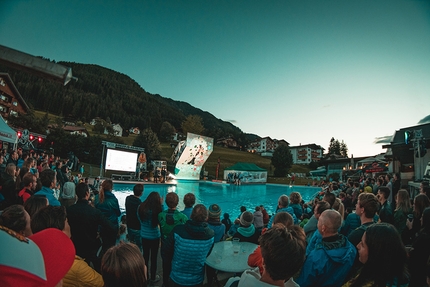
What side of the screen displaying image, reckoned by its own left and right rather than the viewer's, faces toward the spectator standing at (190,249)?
front

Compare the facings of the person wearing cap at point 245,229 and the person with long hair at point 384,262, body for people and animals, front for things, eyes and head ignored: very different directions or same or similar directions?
same or similar directions

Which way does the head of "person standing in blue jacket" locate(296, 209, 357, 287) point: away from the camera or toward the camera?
away from the camera

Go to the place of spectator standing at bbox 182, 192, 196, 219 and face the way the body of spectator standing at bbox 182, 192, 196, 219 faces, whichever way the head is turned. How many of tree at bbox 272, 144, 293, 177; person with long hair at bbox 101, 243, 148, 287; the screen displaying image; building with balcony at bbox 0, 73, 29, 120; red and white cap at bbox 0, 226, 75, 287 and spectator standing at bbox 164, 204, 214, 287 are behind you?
3

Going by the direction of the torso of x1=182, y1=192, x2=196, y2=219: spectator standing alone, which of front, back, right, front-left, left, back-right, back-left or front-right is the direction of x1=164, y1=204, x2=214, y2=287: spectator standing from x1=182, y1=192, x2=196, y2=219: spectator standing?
back

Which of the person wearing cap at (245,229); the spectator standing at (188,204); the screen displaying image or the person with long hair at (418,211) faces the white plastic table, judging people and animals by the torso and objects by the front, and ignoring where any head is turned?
the screen displaying image

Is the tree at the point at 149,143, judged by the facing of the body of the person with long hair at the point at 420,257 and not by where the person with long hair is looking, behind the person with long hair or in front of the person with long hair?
in front

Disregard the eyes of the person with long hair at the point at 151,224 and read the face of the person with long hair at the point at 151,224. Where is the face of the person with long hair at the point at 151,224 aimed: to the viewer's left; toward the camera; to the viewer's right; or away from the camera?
away from the camera

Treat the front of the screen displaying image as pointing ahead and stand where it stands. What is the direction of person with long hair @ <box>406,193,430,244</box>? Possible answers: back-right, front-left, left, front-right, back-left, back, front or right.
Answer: front

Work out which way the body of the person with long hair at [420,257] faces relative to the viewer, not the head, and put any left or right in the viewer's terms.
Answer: facing away from the viewer and to the left of the viewer

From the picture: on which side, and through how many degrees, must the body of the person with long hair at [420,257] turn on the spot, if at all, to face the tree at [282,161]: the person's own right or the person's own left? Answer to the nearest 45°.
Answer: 0° — they already face it

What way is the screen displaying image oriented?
toward the camera

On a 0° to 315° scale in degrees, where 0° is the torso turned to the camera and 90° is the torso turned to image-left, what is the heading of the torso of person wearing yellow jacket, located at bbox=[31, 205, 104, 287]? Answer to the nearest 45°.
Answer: approximately 225°

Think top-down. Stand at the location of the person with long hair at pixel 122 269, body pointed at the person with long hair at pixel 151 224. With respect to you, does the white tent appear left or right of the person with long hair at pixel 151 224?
left

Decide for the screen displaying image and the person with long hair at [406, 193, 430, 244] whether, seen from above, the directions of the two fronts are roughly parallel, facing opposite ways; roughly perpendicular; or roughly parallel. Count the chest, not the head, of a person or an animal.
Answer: roughly parallel, facing opposite ways

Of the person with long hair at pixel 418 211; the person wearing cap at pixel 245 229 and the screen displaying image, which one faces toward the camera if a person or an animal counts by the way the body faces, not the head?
the screen displaying image

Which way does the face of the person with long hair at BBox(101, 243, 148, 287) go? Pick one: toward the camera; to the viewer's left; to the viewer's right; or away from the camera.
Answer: away from the camera

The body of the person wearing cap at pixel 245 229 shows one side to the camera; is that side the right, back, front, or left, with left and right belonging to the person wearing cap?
back

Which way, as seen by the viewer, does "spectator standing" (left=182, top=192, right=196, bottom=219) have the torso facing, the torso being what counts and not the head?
away from the camera
